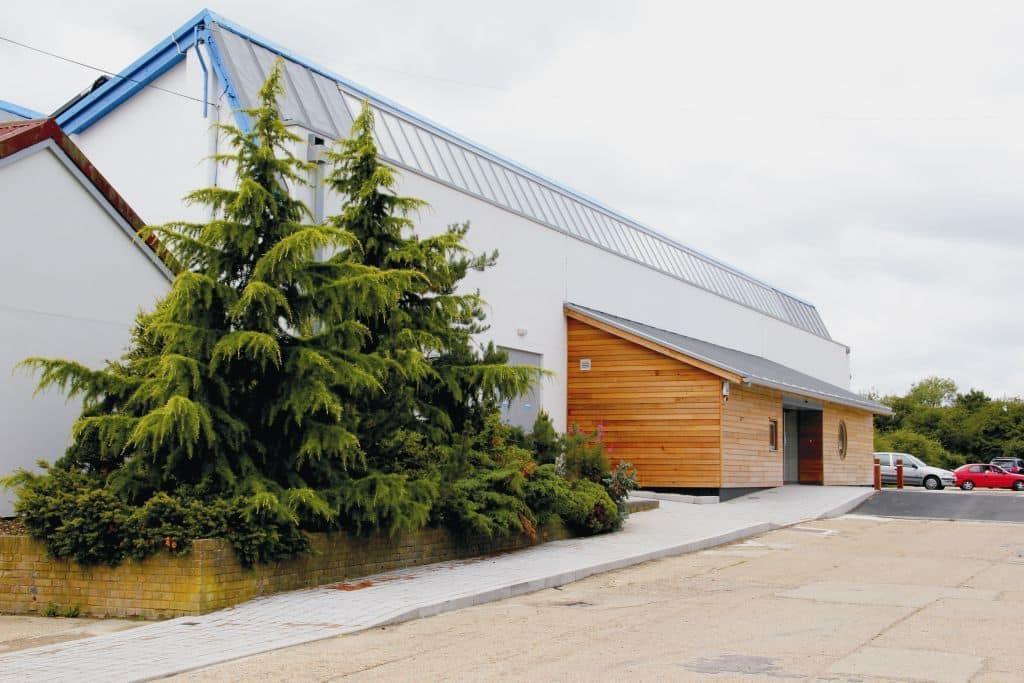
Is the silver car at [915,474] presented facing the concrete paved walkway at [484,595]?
no

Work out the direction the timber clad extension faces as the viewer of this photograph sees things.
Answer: facing the viewer and to the right of the viewer

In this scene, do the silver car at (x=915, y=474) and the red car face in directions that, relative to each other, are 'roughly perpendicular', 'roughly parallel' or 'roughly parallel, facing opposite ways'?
roughly parallel

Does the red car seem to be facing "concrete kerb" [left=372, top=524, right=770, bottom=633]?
no

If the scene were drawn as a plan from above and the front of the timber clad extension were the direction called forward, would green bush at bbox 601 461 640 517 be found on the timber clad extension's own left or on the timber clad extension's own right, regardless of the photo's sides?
on the timber clad extension's own right
